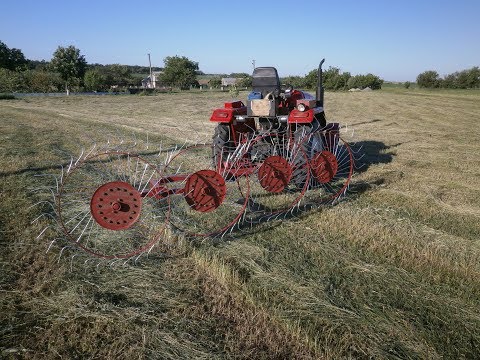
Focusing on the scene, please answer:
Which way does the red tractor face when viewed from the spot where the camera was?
facing away from the viewer and to the right of the viewer
